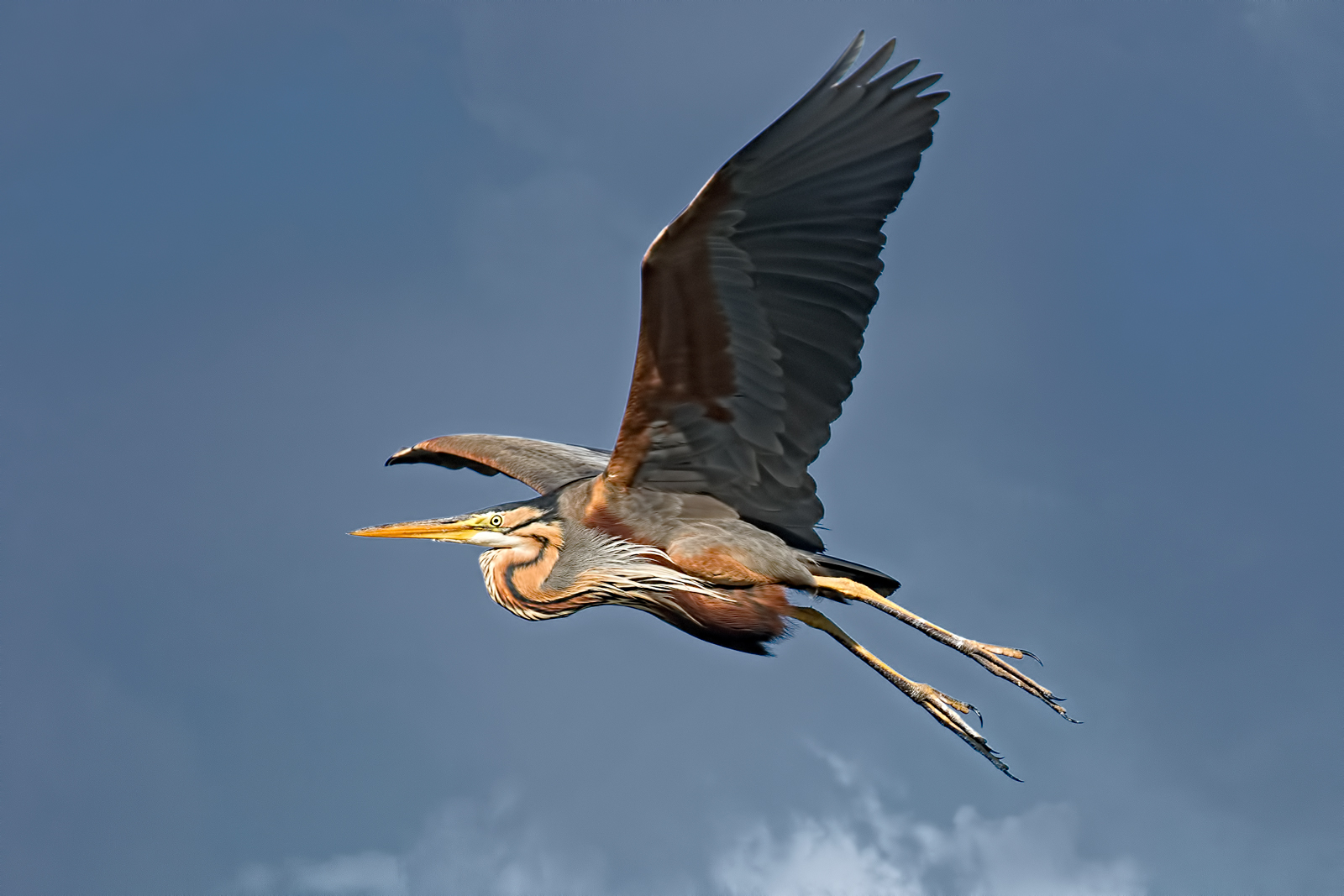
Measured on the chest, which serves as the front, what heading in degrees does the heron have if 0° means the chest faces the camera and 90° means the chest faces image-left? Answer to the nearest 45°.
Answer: approximately 90°
